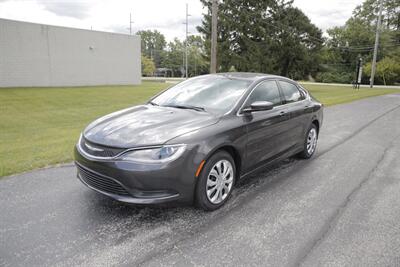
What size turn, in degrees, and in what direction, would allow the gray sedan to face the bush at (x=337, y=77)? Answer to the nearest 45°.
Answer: approximately 180°

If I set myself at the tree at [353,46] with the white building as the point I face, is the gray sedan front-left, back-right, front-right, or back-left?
front-left

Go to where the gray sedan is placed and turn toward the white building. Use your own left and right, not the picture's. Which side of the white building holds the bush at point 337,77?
right

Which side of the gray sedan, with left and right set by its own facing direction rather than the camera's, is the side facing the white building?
right

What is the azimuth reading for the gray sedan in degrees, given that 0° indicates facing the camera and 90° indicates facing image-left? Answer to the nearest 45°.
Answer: approximately 45°

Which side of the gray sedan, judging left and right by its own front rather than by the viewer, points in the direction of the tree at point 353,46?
back

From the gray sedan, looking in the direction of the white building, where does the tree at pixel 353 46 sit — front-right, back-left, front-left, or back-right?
front-right
